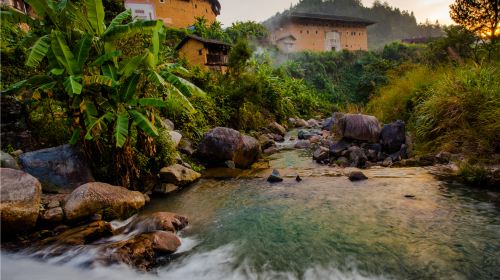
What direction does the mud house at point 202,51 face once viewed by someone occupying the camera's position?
facing the viewer and to the right of the viewer

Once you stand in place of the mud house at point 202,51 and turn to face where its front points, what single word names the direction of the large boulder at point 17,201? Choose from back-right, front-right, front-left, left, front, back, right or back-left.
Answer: front-right

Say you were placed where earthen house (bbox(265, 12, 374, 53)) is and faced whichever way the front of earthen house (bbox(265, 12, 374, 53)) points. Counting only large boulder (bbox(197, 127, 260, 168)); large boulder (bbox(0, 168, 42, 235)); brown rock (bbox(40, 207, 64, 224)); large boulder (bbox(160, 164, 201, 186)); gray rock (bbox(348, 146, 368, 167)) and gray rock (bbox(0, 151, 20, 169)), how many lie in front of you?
6

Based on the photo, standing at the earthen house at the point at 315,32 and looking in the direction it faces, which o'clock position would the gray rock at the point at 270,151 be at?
The gray rock is roughly at 12 o'clock from the earthen house.

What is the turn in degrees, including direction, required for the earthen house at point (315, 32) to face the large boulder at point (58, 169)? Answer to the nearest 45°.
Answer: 0° — it already faces it

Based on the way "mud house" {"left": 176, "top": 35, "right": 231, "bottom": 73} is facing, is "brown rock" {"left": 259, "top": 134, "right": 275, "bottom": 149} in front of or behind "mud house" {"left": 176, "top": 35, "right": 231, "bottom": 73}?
in front

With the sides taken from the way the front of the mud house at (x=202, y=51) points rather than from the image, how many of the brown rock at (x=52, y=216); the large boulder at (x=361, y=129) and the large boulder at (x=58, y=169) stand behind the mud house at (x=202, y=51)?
0

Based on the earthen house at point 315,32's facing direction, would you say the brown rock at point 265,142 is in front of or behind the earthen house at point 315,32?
in front

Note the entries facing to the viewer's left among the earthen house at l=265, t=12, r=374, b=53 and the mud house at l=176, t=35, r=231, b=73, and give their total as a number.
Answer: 0

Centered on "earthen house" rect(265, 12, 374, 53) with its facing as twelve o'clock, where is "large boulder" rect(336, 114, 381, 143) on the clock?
The large boulder is roughly at 12 o'clock from the earthen house.

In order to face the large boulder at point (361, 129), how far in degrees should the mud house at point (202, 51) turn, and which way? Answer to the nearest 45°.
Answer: approximately 45° to its right

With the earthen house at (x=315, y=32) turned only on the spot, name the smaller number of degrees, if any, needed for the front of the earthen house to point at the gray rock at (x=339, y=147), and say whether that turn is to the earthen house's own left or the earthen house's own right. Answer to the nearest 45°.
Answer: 0° — it already faces it

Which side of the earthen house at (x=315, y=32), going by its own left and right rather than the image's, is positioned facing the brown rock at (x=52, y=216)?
front

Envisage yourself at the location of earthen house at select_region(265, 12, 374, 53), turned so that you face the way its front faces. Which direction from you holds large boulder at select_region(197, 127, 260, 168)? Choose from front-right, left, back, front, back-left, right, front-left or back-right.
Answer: front

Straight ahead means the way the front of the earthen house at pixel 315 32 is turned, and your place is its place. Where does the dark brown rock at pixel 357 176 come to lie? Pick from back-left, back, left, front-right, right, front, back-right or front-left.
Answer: front

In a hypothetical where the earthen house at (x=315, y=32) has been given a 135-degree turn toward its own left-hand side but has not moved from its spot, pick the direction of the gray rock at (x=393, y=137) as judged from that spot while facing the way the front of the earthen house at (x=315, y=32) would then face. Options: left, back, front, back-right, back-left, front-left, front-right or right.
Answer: back-right

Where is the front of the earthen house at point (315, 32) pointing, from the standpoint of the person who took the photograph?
facing the viewer

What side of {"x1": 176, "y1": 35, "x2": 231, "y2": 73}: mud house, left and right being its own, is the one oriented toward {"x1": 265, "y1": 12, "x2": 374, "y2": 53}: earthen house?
left
